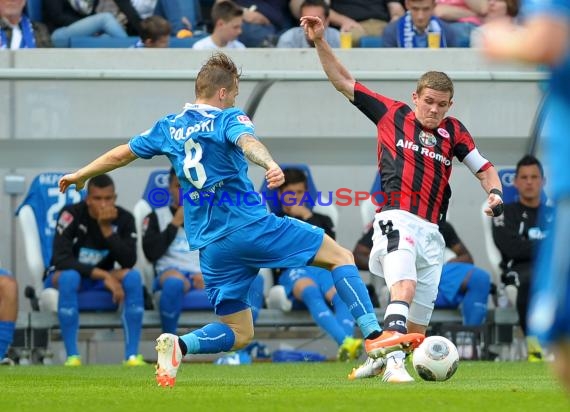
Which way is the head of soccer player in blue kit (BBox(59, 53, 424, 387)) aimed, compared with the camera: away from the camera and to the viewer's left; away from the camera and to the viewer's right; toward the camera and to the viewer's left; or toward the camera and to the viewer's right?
away from the camera and to the viewer's right

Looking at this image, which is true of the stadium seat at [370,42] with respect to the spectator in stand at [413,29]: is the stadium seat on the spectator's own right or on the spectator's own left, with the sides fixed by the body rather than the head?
on the spectator's own right

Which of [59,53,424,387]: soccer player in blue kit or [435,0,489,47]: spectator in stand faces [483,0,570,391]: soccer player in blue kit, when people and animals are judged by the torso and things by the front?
the spectator in stand

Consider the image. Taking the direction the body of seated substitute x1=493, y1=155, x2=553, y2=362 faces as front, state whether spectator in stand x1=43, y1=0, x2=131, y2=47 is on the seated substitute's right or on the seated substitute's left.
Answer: on the seated substitute's right

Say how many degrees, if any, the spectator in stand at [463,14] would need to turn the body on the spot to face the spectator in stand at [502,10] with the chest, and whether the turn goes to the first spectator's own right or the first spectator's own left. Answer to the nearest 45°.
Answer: approximately 90° to the first spectator's own left

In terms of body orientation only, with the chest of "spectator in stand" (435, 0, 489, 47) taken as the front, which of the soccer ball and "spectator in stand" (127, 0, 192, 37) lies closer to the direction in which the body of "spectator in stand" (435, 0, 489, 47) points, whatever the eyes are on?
the soccer ball

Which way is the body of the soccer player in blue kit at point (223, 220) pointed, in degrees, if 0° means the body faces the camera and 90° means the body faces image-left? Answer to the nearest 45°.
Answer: approximately 225°

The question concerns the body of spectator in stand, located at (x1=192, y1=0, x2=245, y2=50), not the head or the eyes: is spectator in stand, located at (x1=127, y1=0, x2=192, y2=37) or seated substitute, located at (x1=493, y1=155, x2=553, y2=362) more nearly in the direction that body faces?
the seated substitute

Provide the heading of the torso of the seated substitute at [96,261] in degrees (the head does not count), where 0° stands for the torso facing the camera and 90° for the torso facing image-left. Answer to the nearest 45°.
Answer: approximately 0°

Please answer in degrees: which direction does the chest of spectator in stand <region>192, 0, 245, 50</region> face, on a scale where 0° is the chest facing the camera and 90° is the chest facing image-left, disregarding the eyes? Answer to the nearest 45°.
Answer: approximately 315°

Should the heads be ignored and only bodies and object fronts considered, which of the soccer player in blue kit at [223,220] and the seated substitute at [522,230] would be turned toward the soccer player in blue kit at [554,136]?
the seated substitute

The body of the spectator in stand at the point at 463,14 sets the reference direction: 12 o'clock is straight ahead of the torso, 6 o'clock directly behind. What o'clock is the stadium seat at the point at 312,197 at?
The stadium seat is roughly at 1 o'clock from the spectator in stand.
